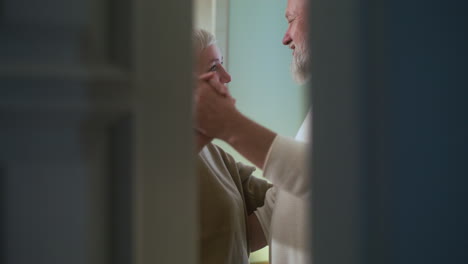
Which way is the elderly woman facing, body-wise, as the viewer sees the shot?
to the viewer's right

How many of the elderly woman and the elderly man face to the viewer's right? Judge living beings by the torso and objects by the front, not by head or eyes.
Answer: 1

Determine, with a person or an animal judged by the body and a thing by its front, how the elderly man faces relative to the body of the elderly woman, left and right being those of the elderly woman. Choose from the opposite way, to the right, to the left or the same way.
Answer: the opposite way

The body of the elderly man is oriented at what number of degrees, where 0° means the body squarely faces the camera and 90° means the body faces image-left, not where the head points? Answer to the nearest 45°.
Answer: approximately 90°
